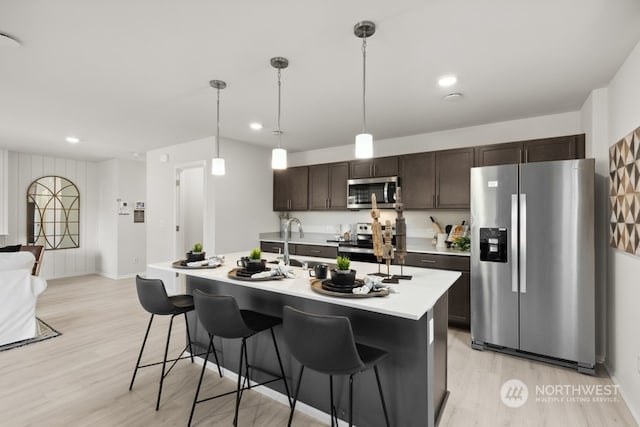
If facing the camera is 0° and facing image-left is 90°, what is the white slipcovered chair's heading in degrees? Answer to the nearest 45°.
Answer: approximately 135°

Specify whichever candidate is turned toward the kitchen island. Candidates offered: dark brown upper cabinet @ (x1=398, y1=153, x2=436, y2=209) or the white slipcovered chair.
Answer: the dark brown upper cabinet

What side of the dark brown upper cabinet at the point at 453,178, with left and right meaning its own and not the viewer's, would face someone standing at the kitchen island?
front

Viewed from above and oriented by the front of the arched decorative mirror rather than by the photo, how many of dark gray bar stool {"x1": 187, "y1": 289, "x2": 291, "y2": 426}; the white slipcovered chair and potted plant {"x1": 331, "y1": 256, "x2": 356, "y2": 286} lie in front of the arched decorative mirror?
3

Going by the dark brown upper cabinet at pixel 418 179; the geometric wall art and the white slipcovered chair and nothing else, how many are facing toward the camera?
1

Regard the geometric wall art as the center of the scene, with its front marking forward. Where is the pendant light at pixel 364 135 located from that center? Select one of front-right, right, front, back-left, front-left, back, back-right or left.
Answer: front-left

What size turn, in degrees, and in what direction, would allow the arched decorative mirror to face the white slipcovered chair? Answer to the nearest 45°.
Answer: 0° — it already faces it

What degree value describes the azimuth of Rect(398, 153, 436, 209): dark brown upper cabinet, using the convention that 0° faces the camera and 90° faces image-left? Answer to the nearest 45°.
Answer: approximately 0°

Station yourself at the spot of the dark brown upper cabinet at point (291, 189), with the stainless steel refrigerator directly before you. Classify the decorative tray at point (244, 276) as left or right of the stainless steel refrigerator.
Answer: right

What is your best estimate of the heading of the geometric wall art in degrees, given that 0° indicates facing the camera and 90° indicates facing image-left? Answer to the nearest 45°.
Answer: approximately 90°

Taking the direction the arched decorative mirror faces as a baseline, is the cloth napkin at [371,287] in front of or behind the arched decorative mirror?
in front
